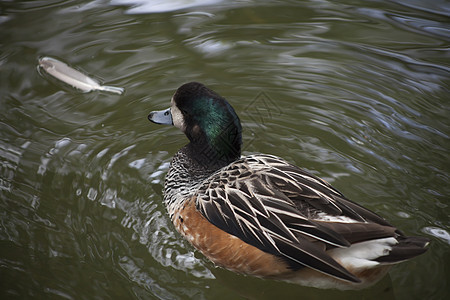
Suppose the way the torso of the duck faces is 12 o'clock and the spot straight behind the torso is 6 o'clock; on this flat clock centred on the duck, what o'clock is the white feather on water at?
The white feather on water is roughly at 12 o'clock from the duck.

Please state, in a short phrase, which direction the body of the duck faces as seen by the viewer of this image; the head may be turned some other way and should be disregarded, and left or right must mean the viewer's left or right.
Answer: facing away from the viewer and to the left of the viewer
